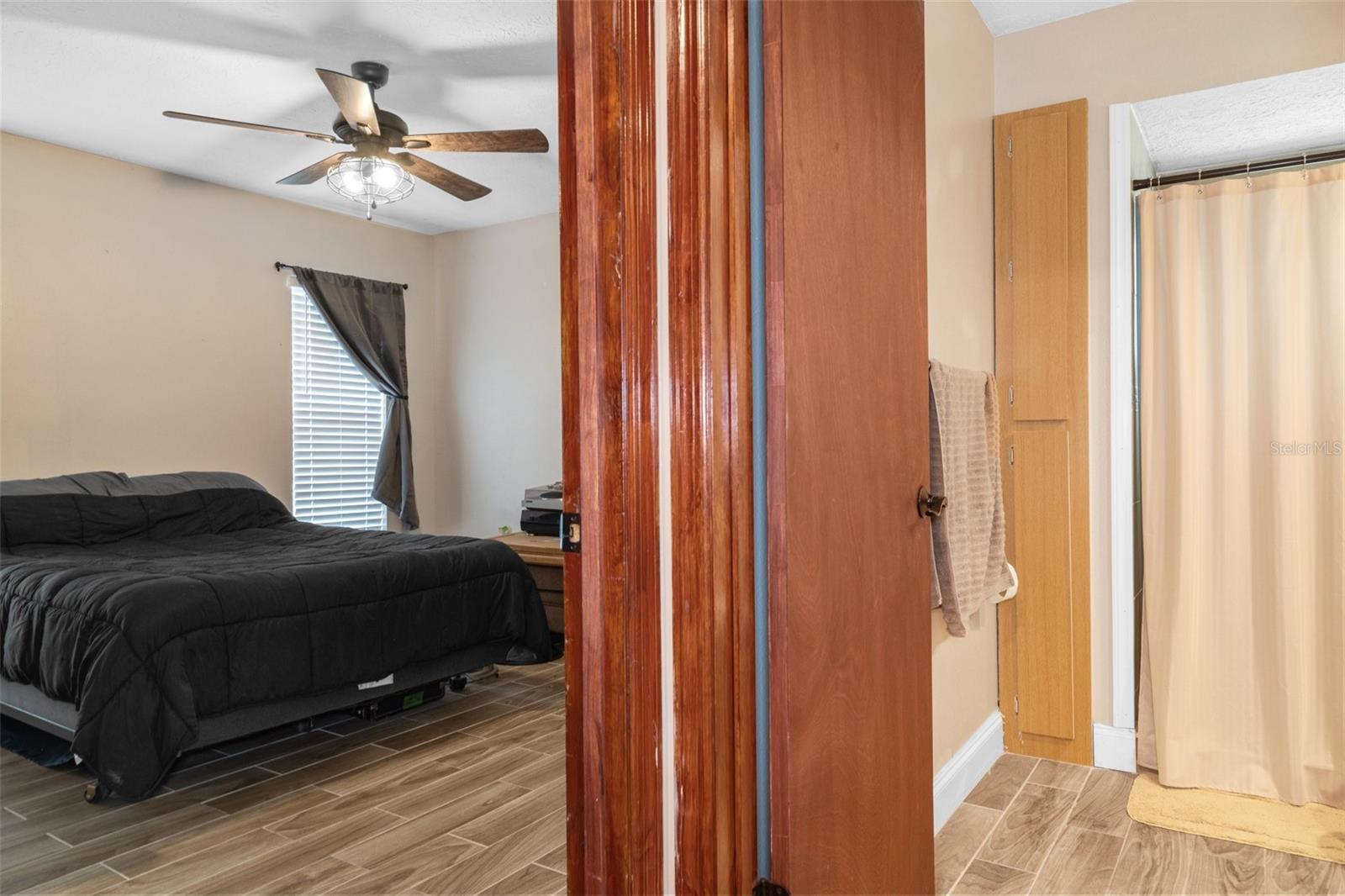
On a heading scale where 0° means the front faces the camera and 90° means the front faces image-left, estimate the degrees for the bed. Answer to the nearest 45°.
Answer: approximately 315°

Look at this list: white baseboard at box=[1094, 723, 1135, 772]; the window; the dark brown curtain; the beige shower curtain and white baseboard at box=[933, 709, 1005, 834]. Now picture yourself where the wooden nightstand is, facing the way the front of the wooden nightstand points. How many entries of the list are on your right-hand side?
2

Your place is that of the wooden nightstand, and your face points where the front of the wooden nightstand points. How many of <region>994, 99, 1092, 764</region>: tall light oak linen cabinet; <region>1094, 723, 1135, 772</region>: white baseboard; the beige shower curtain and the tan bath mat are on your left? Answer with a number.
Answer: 4

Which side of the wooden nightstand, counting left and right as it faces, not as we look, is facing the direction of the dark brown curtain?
right

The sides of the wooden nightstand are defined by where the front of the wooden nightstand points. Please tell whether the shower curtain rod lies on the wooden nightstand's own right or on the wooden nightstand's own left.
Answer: on the wooden nightstand's own left

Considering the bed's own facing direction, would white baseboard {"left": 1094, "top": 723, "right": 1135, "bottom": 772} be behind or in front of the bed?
in front

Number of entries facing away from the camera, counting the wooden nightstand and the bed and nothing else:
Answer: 0

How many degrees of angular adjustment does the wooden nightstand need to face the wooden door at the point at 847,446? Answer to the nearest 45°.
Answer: approximately 45° to its left

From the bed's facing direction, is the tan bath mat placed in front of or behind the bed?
in front

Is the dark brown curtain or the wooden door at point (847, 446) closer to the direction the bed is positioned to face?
the wooden door

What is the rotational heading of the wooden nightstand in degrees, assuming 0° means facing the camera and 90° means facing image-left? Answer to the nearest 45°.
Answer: approximately 45°

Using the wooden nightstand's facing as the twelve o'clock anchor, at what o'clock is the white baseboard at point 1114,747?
The white baseboard is roughly at 9 o'clock from the wooden nightstand.
